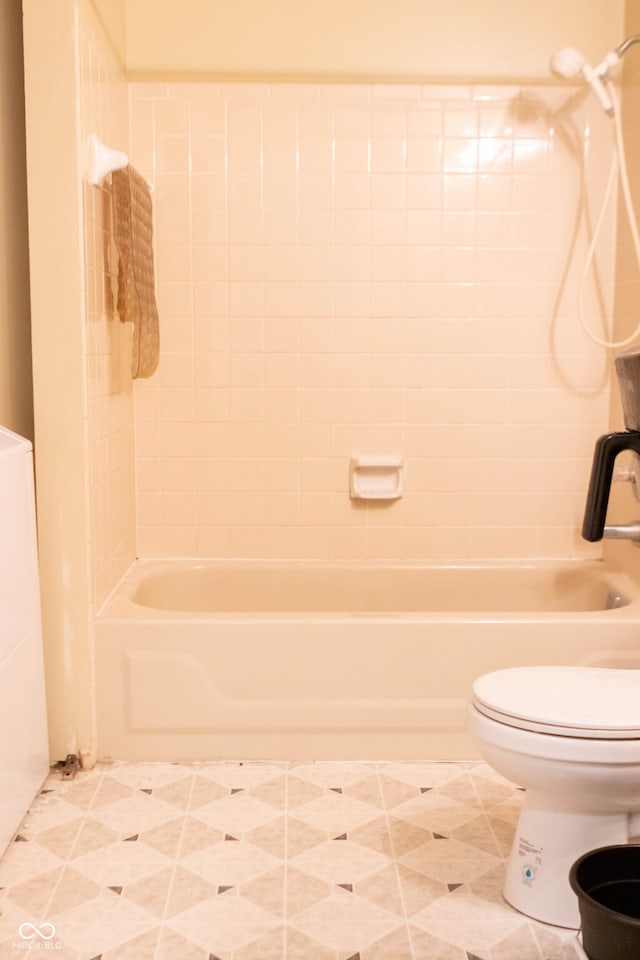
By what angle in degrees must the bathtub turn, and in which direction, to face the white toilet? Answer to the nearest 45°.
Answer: approximately 45° to its left

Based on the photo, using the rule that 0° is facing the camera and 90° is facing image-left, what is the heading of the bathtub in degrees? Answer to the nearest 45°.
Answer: approximately 0°
